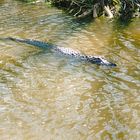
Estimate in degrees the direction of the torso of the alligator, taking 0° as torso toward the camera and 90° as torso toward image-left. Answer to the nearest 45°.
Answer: approximately 315°
